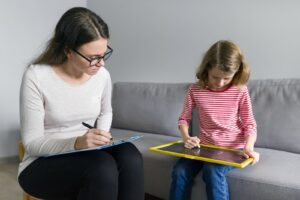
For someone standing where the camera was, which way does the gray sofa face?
facing the viewer and to the left of the viewer

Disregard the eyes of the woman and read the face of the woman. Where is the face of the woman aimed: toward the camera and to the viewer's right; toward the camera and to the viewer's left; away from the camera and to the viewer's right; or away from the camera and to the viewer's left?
toward the camera and to the viewer's right

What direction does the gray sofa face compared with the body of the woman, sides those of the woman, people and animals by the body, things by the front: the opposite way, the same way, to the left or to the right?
to the right

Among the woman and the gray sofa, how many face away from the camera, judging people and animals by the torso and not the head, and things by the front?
0

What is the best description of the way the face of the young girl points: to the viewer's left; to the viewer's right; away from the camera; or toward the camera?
toward the camera

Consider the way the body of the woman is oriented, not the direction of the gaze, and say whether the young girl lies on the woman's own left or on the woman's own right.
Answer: on the woman's own left
